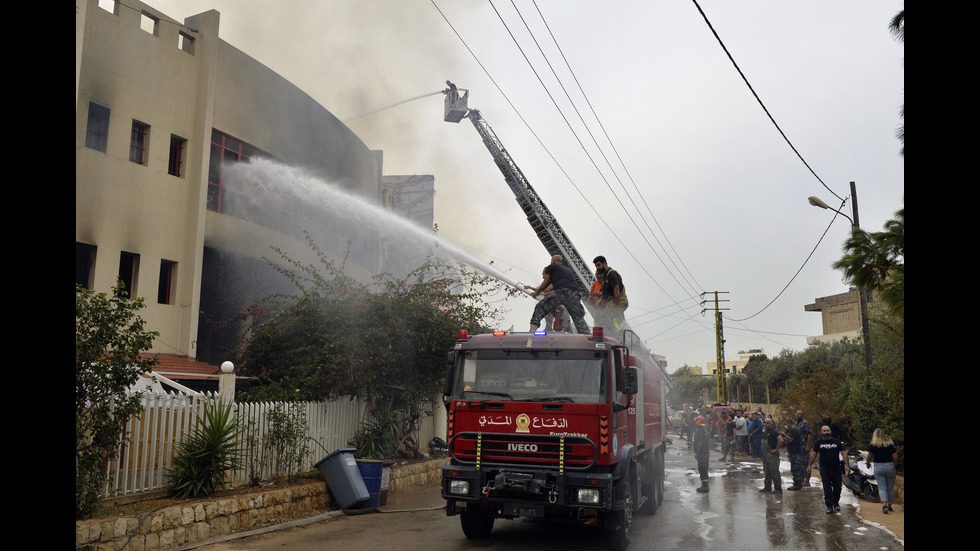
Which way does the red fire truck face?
toward the camera

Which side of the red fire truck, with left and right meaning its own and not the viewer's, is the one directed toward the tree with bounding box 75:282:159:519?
right

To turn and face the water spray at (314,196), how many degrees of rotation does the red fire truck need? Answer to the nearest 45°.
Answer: approximately 135° to its right

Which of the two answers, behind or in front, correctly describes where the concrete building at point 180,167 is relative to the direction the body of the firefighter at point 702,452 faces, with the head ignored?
in front

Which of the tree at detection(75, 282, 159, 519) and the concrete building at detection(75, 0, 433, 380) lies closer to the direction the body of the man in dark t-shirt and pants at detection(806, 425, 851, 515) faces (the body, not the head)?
the tree

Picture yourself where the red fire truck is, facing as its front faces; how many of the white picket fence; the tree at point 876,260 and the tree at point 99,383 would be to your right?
2

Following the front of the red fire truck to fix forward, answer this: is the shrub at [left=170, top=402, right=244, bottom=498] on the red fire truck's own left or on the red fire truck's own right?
on the red fire truck's own right
